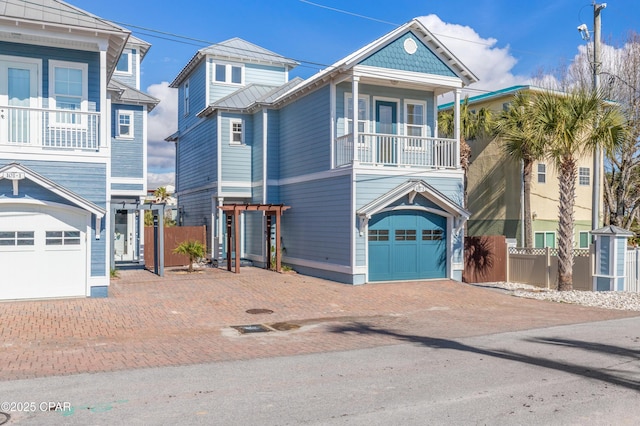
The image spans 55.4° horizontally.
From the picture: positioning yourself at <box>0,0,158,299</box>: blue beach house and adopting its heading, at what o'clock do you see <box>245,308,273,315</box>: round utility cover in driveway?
The round utility cover in driveway is roughly at 10 o'clock from the blue beach house.

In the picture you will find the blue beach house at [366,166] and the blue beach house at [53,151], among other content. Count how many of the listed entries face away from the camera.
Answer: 0

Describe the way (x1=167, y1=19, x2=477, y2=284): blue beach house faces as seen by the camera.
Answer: facing the viewer and to the right of the viewer

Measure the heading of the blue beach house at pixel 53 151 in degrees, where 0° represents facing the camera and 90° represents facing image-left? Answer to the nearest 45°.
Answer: approximately 0°

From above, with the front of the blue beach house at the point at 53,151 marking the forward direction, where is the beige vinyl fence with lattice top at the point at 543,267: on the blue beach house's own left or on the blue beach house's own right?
on the blue beach house's own left

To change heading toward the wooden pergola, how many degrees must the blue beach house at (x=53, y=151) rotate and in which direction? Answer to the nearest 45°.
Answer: approximately 135° to its left

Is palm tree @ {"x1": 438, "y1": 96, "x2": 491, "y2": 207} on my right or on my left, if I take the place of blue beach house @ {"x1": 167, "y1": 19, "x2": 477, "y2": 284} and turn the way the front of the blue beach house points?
on my left

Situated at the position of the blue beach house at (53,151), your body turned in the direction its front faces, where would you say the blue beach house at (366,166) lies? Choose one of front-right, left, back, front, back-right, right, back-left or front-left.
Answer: left

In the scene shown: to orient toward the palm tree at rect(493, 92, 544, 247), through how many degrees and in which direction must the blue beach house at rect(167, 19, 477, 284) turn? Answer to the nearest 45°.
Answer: approximately 90° to its left

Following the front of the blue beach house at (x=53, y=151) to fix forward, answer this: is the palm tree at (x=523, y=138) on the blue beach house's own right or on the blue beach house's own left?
on the blue beach house's own left

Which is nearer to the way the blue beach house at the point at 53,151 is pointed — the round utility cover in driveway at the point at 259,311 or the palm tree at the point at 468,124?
the round utility cover in driveway

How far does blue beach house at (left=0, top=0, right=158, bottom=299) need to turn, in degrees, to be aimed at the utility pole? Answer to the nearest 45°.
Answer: approximately 90° to its left
